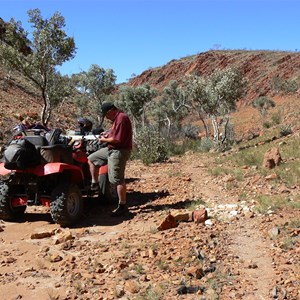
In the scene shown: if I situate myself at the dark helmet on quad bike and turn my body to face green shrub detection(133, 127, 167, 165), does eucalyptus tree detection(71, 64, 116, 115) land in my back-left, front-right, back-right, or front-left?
front-left

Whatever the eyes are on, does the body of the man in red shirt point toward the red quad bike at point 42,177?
yes

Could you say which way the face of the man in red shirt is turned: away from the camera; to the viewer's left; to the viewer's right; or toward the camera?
to the viewer's left

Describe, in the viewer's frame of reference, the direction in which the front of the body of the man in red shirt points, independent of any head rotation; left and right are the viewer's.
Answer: facing to the left of the viewer

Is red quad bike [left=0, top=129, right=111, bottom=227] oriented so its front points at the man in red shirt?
no

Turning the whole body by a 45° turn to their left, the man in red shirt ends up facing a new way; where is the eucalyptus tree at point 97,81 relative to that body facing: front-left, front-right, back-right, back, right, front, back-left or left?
back-right

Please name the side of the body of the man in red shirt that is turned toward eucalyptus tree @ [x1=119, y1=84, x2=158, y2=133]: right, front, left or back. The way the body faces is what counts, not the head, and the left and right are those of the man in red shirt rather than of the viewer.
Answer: right
